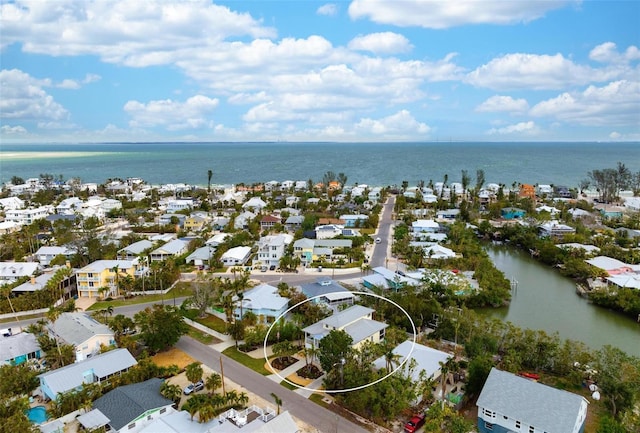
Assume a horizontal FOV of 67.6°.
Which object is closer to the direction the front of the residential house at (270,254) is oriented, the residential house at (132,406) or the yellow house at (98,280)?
the residential house

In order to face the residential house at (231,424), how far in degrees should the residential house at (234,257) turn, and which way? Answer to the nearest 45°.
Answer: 0° — it already faces it

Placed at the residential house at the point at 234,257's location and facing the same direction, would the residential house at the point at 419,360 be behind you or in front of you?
in front

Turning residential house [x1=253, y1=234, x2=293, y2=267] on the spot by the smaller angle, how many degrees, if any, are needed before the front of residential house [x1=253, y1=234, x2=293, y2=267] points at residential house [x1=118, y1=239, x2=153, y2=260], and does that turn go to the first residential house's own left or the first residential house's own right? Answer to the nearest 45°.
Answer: approximately 90° to the first residential house's own right

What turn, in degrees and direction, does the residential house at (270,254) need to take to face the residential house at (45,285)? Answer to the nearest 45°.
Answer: approximately 90° to its right

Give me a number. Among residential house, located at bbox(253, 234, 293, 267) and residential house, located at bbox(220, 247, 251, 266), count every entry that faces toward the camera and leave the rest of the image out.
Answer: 2

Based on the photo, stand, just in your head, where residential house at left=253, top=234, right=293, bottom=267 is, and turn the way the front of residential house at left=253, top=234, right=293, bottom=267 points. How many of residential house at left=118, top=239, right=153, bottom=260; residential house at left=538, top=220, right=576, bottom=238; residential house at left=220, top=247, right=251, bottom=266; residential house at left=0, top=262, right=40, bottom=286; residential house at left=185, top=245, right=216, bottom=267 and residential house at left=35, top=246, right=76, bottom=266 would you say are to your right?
5

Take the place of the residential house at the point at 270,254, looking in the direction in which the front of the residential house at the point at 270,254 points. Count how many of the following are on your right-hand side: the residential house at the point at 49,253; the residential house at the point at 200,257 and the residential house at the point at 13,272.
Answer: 3

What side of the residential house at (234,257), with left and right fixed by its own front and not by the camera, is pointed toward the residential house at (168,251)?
right

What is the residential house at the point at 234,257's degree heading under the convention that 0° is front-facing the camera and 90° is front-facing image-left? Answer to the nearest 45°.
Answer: approximately 0°

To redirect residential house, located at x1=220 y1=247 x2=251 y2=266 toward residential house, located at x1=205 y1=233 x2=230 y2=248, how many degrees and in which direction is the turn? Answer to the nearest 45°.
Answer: approximately 180°

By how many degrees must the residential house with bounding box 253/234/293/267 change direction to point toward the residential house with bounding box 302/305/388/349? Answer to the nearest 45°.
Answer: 0° — it already faces it

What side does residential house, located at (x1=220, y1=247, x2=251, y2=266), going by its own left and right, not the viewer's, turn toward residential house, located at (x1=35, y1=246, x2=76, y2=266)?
right
